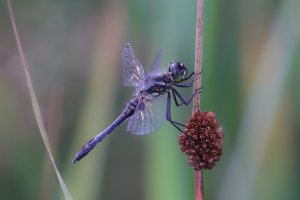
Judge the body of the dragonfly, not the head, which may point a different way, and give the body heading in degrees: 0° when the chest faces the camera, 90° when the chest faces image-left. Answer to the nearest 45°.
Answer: approximately 270°
